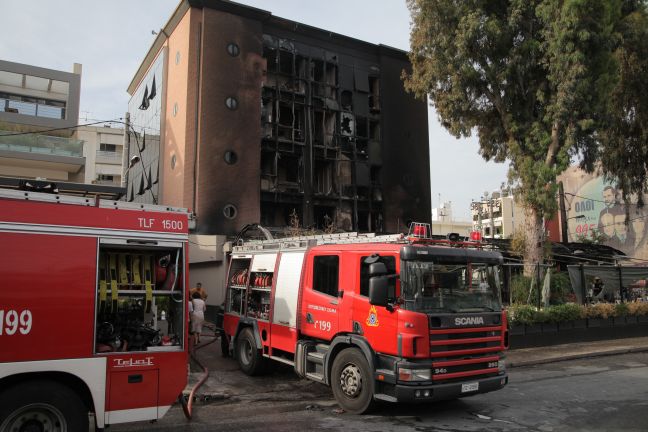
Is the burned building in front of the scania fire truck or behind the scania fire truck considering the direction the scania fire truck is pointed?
behind

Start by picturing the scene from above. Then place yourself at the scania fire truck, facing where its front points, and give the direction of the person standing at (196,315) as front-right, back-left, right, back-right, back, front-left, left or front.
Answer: back

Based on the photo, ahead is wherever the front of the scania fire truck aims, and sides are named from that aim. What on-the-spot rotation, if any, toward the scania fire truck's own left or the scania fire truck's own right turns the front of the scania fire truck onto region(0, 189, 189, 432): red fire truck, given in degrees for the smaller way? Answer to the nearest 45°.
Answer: approximately 90° to the scania fire truck's own right

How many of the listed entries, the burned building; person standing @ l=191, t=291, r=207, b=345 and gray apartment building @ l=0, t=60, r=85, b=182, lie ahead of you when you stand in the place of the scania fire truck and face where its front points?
0

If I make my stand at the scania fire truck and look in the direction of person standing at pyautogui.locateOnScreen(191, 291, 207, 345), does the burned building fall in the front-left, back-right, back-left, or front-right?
front-right

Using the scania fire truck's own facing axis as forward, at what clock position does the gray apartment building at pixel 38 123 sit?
The gray apartment building is roughly at 6 o'clock from the scania fire truck.

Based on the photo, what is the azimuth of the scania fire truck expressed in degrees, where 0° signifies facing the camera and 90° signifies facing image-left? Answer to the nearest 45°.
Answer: approximately 315°

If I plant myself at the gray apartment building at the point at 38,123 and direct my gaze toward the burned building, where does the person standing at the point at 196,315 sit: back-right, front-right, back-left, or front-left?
front-right

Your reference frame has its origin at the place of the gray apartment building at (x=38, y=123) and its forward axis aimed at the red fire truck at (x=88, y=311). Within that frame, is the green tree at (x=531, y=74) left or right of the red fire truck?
left

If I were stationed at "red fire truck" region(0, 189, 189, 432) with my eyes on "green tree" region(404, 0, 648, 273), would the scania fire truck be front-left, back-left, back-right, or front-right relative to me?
front-right

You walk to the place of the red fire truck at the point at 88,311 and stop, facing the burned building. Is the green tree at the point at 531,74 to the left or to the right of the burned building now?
right

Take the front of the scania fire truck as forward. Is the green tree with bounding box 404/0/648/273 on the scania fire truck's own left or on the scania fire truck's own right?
on the scania fire truck's own left
